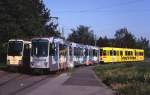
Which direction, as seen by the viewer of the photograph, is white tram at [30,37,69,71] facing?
facing the viewer and to the left of the viewer

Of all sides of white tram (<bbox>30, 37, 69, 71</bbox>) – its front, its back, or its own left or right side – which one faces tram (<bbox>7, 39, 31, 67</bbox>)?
right
